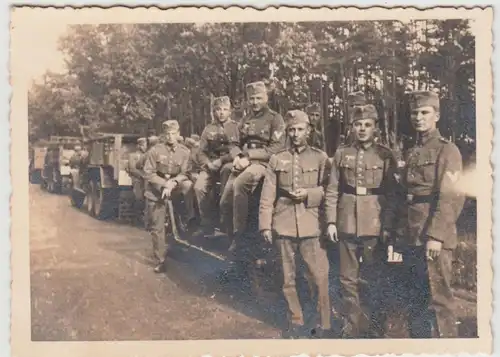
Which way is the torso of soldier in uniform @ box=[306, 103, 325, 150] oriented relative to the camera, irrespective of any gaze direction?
toward the camera
